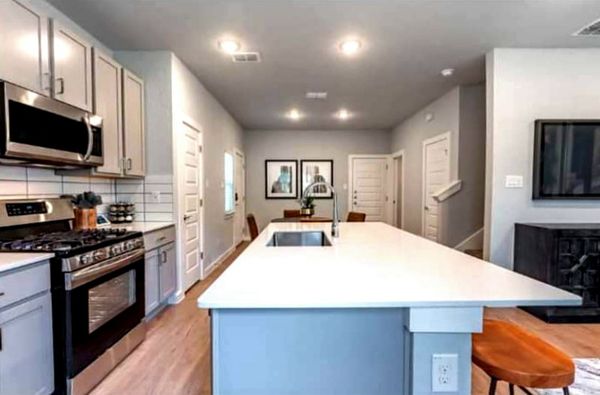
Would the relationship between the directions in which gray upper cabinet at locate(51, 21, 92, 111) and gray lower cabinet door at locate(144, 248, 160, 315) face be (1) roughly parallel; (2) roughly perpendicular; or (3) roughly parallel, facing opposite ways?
roughly parallel

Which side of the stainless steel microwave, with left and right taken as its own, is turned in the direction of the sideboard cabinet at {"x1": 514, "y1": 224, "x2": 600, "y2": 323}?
front

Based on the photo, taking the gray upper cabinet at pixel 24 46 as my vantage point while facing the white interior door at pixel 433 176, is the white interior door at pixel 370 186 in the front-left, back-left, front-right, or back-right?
front-left

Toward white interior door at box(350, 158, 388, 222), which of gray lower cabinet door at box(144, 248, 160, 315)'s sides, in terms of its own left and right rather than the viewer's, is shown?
left

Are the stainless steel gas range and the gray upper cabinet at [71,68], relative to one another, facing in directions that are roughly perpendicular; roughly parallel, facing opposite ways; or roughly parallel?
roughly parallel

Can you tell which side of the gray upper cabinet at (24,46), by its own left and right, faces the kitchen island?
front

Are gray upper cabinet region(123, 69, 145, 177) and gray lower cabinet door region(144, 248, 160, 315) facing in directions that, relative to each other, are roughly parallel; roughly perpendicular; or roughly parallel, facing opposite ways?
roughly parallel

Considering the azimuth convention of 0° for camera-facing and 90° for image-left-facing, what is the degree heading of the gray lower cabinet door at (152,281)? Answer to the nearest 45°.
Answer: approximately 315°

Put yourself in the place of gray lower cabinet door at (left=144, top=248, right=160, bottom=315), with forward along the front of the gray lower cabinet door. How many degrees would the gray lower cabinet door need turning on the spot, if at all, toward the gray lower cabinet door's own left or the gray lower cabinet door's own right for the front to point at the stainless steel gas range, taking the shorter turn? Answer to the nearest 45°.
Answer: approximately 90° to the gray lower cabinet door's own right

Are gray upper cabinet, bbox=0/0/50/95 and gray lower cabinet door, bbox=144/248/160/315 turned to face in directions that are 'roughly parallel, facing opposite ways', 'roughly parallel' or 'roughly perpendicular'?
roughly parallel
